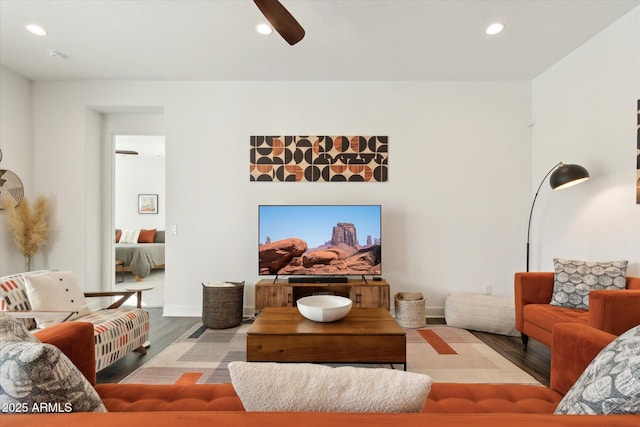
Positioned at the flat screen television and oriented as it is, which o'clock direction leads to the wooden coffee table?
The wooden coffee table is roughly at 12 o'clock from the flat screen television.

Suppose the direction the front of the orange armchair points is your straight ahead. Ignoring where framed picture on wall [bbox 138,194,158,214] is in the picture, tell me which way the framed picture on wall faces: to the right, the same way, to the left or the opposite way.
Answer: to the left

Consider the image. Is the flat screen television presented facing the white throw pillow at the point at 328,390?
yes

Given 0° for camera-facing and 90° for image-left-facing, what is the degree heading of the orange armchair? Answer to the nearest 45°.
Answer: approximately 45°

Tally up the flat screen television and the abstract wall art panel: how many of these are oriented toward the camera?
2

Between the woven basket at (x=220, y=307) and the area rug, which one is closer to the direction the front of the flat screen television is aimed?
the area rug

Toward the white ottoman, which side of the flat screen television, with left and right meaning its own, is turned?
left

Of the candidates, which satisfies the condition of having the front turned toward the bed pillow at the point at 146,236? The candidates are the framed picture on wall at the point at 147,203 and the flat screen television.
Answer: the framed picture on wall

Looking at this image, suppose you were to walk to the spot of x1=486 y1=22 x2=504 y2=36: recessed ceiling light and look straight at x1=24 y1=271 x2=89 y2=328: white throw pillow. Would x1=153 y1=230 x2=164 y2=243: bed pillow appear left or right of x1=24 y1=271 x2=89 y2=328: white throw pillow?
right

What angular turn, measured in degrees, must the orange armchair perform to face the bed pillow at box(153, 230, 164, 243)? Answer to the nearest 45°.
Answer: approximately 45° to its right

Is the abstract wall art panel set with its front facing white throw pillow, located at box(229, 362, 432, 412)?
yes

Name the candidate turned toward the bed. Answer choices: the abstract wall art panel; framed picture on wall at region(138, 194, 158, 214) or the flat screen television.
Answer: the framed picture on wall

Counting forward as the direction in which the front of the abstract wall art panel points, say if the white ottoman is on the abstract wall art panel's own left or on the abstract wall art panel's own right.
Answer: on the abstract wall art panel's own left
